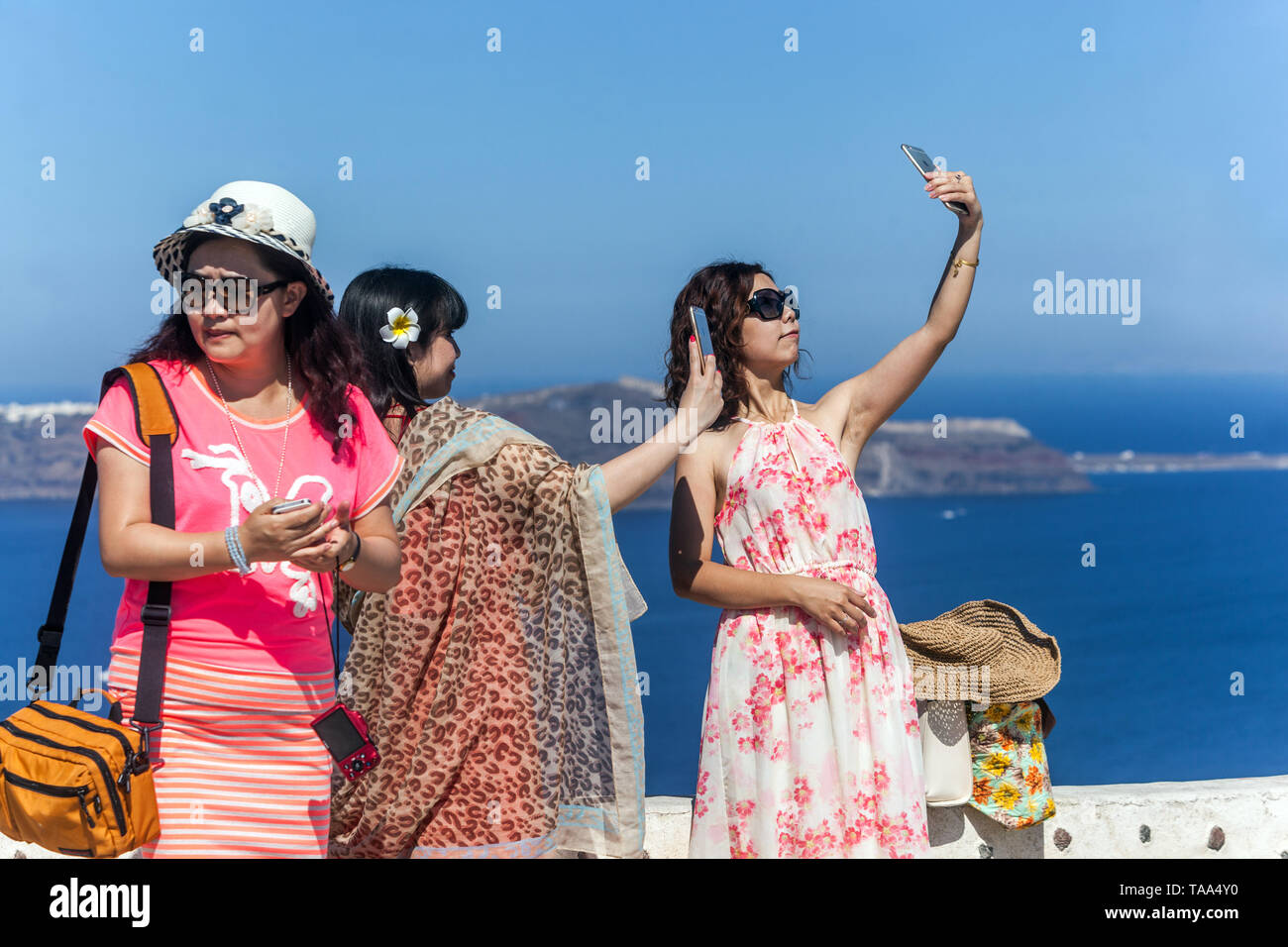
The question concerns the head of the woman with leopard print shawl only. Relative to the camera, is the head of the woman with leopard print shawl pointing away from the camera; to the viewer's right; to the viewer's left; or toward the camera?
to the viewer's right

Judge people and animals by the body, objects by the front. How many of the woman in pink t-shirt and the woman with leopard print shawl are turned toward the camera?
1

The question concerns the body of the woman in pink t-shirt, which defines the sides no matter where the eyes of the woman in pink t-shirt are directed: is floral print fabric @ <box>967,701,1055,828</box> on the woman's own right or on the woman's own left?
on the woman's own left

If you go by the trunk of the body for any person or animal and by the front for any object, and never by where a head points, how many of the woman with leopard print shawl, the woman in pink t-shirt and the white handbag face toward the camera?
2

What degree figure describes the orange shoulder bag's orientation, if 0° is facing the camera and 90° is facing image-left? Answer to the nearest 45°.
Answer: approximately 45°

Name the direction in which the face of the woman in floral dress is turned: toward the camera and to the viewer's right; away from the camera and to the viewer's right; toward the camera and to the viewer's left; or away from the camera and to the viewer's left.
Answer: toward the camera and to the viewer's right

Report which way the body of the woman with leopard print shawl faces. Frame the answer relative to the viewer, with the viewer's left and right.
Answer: facing away from the viewer and to the right of the viewer
